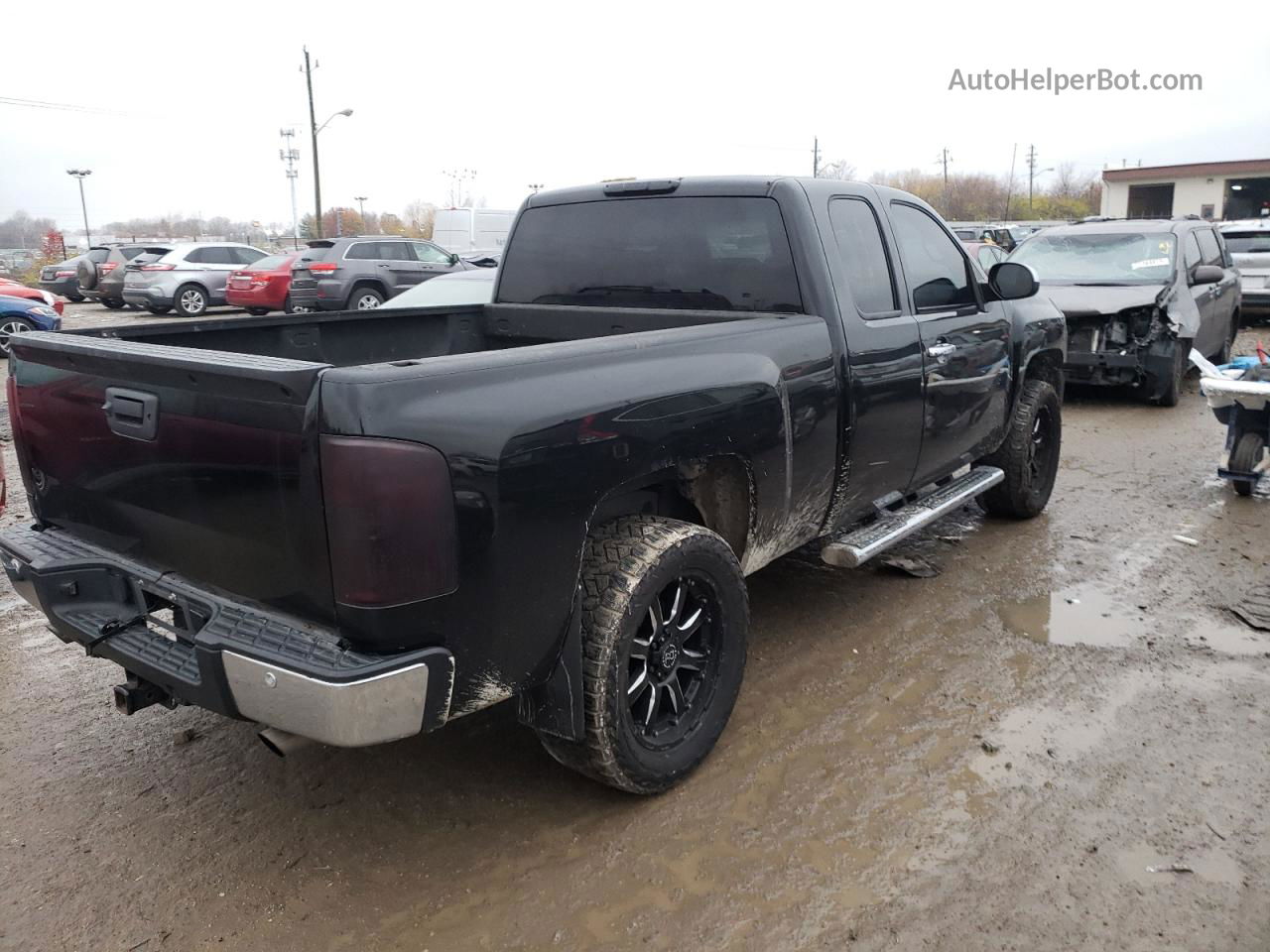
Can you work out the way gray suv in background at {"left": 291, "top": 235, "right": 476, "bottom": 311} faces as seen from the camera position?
facing away from the viewer and to the right of the viewer

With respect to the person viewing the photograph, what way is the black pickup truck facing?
facing away from the viewer and to the right of the viewer

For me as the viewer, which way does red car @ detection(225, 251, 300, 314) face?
facing away from the viewer and to the right of the viewer

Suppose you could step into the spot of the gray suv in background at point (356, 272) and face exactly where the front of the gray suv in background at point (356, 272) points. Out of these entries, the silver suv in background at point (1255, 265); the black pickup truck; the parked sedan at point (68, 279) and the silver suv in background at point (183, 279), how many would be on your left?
2

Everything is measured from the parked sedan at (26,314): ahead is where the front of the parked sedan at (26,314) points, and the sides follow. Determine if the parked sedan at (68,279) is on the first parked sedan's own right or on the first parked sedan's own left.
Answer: on the first parked sedan's own left

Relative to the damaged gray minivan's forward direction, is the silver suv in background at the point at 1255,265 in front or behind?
behind

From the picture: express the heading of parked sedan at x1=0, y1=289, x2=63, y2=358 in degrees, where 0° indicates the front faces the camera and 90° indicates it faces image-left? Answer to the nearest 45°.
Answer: approximately 270°

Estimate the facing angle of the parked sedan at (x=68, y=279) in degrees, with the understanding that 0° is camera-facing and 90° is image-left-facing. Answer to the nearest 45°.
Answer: approximately 225°

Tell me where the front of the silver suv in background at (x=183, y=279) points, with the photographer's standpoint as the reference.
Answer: facing away from the viewer and to the right of the viewer
